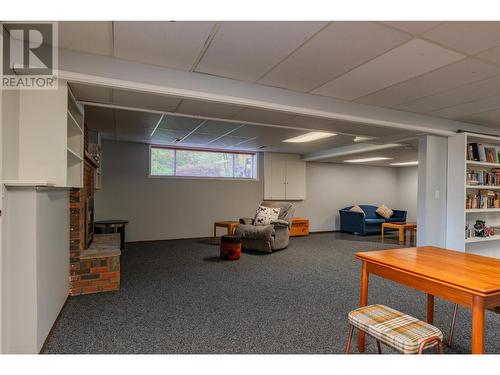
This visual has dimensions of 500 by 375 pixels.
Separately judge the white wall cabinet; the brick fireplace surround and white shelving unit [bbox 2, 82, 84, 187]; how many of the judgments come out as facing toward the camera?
1

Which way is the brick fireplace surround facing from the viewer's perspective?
to the viewer's right

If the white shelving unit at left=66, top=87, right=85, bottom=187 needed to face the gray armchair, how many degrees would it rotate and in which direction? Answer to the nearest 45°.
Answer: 0° — it already faces it

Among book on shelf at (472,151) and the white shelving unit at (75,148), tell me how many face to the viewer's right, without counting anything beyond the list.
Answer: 1

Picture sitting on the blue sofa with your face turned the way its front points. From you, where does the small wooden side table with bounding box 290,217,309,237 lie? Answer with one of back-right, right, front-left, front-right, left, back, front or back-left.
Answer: right

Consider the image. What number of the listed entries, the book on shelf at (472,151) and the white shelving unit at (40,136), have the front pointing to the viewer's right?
1

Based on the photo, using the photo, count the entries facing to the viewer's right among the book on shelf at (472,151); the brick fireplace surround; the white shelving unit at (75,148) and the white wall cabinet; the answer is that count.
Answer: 2

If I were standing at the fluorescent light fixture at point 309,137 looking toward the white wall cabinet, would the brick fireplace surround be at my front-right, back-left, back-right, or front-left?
back-left

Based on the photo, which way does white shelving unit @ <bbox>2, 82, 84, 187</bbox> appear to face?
to the viewer's right

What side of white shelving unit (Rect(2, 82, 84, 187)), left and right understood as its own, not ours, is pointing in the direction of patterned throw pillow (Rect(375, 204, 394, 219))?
front

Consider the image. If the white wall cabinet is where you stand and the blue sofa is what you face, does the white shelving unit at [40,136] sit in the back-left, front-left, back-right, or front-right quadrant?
back-right

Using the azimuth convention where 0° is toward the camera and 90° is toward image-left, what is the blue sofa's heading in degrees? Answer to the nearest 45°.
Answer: approximately 315°

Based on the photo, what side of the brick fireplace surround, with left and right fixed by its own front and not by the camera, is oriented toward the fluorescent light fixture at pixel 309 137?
front
